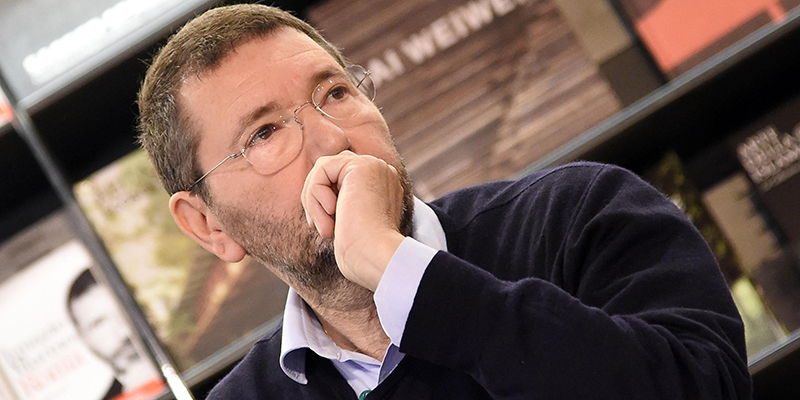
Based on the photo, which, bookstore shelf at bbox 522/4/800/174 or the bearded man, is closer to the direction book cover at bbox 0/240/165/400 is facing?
the bearded man

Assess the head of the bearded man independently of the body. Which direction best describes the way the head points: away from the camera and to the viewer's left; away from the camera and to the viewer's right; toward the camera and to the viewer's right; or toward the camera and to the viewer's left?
toward the camera and to the viewer's right

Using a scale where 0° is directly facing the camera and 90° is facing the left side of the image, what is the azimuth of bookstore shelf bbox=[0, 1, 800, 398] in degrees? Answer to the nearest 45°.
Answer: approximately 0°

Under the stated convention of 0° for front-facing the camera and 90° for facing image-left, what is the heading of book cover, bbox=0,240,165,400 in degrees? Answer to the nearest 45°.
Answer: approximately 0°
